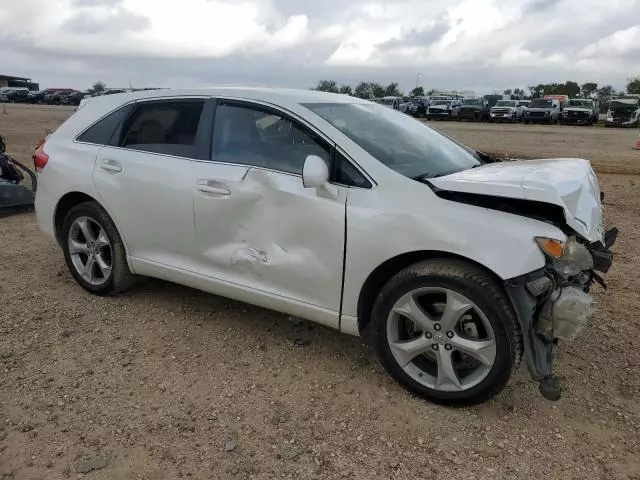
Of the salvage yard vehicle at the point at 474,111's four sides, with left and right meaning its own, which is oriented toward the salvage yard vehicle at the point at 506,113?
left

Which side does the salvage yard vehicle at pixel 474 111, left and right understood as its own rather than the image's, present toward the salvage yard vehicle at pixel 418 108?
right

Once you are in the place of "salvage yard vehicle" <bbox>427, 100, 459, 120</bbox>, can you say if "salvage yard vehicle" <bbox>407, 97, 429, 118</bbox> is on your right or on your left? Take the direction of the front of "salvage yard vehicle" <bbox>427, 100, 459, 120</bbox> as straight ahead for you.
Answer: on your right

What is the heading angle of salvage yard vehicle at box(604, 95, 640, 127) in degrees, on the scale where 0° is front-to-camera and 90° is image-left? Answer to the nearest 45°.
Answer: approximately 0°

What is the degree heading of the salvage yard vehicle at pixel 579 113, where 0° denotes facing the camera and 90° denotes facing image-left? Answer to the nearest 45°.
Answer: approximately 45°

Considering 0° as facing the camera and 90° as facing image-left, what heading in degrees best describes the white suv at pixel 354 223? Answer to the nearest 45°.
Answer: approximately 315°

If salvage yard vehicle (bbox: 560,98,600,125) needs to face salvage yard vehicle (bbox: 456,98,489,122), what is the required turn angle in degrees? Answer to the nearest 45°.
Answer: approximately 45° to its right

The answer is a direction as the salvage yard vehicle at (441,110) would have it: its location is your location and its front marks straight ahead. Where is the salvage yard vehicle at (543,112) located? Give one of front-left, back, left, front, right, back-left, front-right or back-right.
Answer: back-left

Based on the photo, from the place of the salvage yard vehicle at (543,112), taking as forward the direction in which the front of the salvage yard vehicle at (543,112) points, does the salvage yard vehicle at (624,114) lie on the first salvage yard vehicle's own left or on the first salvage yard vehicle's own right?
on the first salvage yard vehicle's own left

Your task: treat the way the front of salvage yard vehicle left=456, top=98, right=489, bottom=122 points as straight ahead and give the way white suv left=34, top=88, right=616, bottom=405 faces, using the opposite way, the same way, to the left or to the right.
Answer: to the left

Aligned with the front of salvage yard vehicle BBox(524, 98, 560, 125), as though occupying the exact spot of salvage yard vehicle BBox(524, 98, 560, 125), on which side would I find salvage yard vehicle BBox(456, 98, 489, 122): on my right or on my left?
on my right

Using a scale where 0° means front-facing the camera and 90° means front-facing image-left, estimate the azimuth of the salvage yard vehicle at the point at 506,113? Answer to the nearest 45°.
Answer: approximately 45°

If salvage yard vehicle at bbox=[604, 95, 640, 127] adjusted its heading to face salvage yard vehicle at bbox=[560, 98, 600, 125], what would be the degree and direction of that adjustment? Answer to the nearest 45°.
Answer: approximately 90° to its right
